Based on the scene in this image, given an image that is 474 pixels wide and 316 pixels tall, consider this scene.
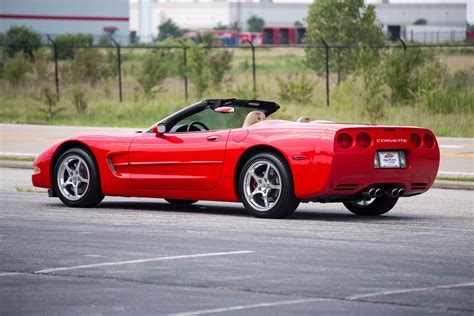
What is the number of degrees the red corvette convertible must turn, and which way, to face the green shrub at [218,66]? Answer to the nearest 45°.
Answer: approximately 45° to its right

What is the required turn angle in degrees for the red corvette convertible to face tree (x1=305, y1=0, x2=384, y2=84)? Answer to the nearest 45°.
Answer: approximately 45° to its right

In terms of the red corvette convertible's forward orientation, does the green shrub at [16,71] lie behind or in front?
in front

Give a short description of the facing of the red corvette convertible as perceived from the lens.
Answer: facing away from the viewer and to the left of the viewer

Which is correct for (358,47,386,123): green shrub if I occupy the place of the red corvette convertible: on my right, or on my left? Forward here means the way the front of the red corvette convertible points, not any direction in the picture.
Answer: on my right

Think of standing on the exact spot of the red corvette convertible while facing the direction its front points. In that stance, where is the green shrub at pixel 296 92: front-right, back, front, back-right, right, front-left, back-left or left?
front-right
